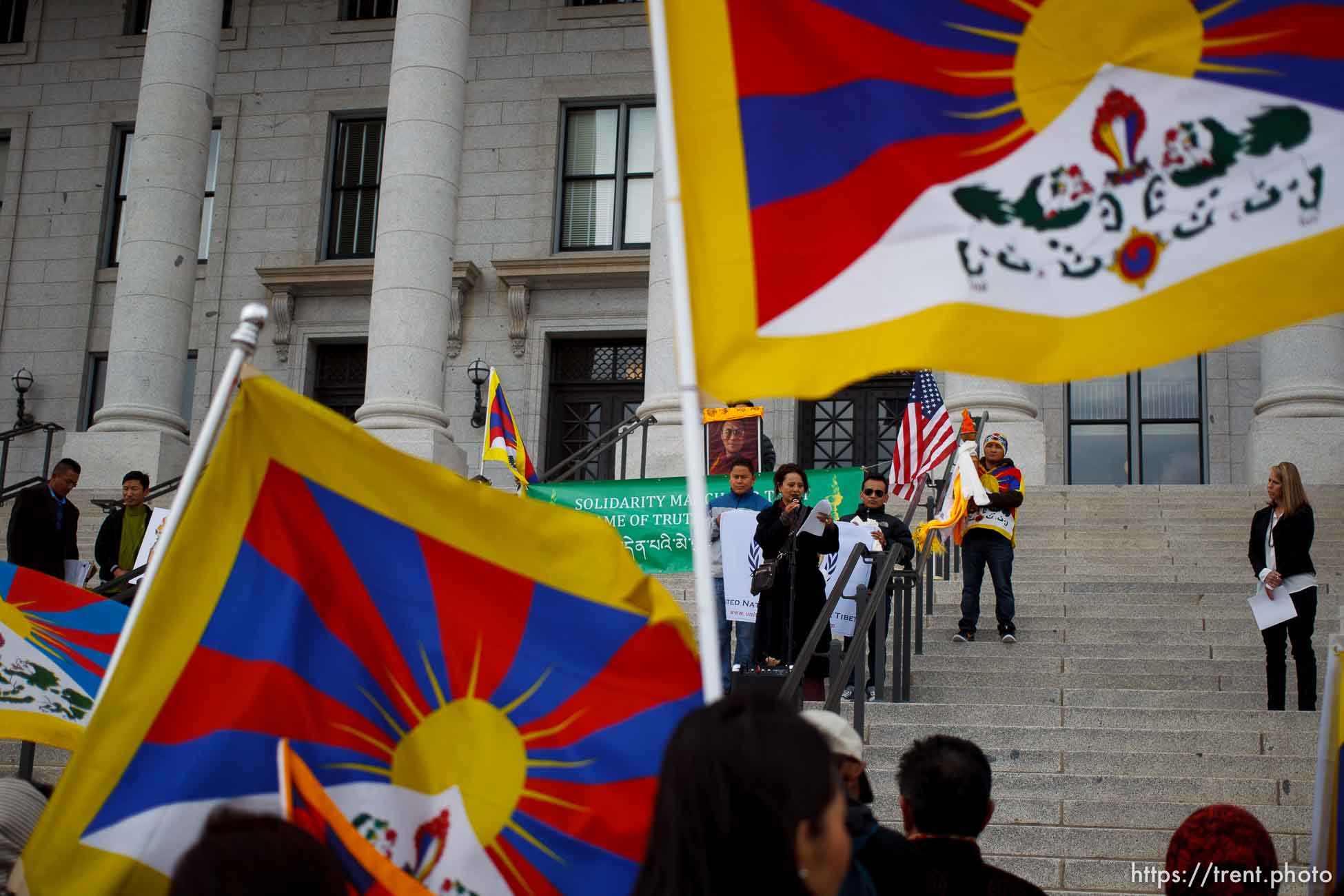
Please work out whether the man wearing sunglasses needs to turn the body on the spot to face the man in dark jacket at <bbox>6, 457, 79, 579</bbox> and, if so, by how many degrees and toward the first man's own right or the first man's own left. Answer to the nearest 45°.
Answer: approximately 90° to the first man's own right

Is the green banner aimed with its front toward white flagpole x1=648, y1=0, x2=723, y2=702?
yes

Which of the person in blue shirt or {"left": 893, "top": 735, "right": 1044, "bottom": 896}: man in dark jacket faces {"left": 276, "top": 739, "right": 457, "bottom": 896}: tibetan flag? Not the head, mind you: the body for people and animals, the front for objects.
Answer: the person in blue shirt

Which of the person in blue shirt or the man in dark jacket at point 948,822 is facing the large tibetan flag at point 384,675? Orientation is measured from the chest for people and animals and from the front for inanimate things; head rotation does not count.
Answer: the person in blue shirt

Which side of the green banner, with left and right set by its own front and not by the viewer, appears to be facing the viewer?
front

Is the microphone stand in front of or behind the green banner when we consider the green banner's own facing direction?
in front

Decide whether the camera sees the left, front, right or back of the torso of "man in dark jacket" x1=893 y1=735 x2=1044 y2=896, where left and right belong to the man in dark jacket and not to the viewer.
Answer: back

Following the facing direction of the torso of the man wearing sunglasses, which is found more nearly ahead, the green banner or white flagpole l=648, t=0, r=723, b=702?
the white flagpole

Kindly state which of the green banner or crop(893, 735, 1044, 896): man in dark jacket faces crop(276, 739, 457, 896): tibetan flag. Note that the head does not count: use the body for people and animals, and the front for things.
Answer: the green banner

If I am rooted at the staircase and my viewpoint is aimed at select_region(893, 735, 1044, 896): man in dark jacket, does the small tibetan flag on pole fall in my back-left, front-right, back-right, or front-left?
back-right

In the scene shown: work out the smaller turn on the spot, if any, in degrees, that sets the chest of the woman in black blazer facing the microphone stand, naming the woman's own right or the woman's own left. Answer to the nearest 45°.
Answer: approximately 45° to the woman's own right

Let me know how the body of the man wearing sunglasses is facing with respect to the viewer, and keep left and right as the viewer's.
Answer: facing the viewer

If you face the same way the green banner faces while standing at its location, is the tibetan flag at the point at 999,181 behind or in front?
in front
